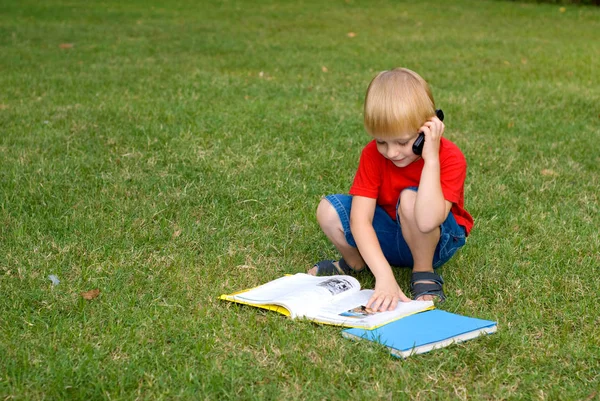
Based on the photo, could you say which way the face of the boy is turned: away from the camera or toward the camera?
toward the camera

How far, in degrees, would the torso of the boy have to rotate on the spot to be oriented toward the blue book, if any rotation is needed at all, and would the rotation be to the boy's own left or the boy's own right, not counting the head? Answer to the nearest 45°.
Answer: approximately 45° to the boy's own left

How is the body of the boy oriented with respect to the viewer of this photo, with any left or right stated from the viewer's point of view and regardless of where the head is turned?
facing the viewer and to the left of the viewer
